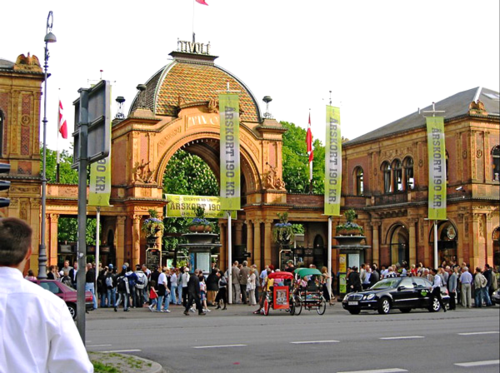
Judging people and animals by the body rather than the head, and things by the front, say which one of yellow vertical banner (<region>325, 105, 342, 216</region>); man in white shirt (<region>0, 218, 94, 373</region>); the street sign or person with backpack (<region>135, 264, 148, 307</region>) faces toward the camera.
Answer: the yellow vertical banner

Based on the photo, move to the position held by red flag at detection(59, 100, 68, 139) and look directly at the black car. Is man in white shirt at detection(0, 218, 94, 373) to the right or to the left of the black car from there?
right

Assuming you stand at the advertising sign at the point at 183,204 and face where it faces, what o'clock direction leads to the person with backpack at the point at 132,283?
The person with backpack is roughly at 12 o'clock from the advertising sign.

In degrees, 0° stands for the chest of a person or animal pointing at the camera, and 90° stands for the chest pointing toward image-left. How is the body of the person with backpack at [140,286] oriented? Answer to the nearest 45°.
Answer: approximately 180°

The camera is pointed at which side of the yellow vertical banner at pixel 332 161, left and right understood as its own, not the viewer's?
front

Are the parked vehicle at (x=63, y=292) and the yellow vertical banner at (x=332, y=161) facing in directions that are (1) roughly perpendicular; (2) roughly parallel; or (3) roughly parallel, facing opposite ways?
roughly perpendicular

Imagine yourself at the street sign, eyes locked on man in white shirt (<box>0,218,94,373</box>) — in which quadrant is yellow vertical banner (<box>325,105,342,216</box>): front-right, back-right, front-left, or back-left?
back-left

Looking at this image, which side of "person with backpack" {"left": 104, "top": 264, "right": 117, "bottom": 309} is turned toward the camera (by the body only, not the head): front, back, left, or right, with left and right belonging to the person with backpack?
back

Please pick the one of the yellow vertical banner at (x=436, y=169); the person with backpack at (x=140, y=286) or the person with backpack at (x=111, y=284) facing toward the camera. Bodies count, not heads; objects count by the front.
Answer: the yellow vertical banner

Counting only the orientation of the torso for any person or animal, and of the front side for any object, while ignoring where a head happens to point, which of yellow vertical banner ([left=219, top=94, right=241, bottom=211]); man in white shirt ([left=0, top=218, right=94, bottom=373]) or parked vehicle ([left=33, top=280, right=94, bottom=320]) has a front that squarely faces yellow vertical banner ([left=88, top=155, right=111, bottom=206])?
the man in white shirt

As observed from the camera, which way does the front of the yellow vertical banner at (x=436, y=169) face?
facing the viewer

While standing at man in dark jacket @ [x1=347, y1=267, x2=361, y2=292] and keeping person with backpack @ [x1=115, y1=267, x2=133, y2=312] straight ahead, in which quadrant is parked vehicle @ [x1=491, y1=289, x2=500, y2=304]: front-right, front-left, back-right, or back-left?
back-left

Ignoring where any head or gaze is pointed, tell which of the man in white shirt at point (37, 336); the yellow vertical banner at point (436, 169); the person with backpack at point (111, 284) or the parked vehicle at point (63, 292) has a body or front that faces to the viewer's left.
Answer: the parked vehicle

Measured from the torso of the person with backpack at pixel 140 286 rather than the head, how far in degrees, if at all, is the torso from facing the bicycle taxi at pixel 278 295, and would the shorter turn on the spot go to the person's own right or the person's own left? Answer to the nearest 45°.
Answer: approximately 135° to the person's own right

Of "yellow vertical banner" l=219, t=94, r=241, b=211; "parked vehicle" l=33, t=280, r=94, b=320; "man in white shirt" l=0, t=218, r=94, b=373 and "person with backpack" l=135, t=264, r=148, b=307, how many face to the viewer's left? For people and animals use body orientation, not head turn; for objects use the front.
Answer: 1

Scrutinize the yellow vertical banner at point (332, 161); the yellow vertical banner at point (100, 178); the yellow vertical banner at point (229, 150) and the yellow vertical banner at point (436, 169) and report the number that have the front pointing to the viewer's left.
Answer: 0

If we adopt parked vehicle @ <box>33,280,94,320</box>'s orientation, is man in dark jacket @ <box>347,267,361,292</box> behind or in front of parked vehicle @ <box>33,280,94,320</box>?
behind

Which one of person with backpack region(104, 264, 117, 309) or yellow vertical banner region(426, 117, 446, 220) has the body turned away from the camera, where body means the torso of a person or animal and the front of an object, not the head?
the person with backpack
